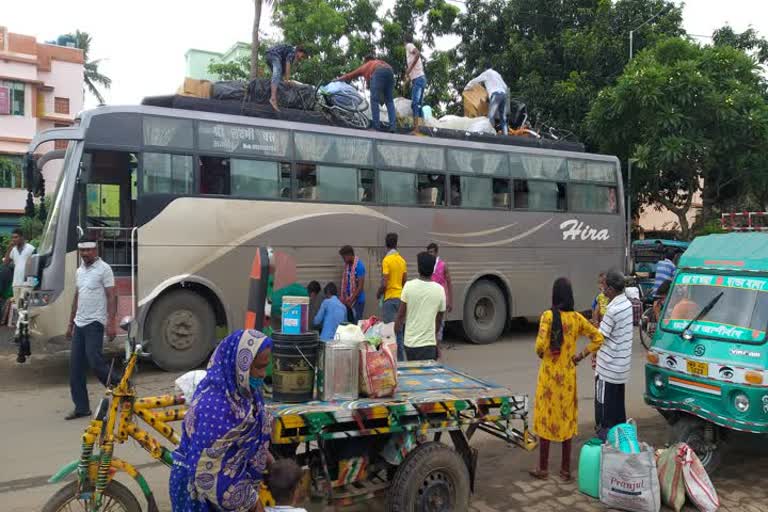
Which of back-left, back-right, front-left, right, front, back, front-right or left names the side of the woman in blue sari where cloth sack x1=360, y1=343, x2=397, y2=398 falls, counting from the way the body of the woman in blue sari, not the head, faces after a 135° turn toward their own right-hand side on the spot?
back

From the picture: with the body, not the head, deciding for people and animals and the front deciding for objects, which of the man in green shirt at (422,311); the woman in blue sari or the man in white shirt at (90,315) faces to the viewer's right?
the woman in blue sari

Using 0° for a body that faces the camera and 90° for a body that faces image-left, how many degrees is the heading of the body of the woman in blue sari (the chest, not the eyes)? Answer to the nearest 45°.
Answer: approximately 270°

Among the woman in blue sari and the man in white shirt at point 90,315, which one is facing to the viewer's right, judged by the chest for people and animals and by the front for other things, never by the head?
the woman in blue sari

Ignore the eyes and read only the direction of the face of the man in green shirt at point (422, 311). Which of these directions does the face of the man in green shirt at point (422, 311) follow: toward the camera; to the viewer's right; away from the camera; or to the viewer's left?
away from the camera

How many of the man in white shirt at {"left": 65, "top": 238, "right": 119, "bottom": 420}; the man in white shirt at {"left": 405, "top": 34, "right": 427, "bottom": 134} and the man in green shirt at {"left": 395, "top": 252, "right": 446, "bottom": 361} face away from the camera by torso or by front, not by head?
1

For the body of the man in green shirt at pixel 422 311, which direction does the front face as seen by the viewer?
away from the camera

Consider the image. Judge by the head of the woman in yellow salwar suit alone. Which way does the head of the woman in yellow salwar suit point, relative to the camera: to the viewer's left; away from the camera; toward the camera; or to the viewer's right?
away from the camera

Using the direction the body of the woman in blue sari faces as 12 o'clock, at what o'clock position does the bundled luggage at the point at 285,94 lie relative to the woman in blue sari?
The bundled luggage is roughly at 9 o'clock from the woman in blue sari.

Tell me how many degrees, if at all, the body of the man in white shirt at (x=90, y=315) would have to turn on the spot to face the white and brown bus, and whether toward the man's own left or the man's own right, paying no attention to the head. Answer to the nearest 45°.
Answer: approximately 180°

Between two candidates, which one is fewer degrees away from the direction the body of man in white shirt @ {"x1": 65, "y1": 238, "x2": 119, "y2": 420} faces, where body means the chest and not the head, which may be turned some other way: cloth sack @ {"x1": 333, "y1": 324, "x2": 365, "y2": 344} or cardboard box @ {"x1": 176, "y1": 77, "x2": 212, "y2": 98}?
the cloth sack
